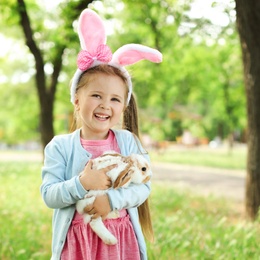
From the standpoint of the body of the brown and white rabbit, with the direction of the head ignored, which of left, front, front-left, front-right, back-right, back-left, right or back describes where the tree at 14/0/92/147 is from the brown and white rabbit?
left

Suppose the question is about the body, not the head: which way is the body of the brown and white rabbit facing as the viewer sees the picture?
to the viewer's right

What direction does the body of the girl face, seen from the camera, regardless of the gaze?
toward the camera

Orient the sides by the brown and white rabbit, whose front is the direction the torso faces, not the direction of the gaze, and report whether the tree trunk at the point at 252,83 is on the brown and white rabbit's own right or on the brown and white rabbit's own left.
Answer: on the brown and white rabbit's own left

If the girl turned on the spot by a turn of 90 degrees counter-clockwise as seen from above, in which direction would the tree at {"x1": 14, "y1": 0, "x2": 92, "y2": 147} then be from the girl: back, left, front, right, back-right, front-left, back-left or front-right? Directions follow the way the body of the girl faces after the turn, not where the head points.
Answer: left

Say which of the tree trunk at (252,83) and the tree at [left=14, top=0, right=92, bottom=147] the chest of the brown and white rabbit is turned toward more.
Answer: the tree trunk
